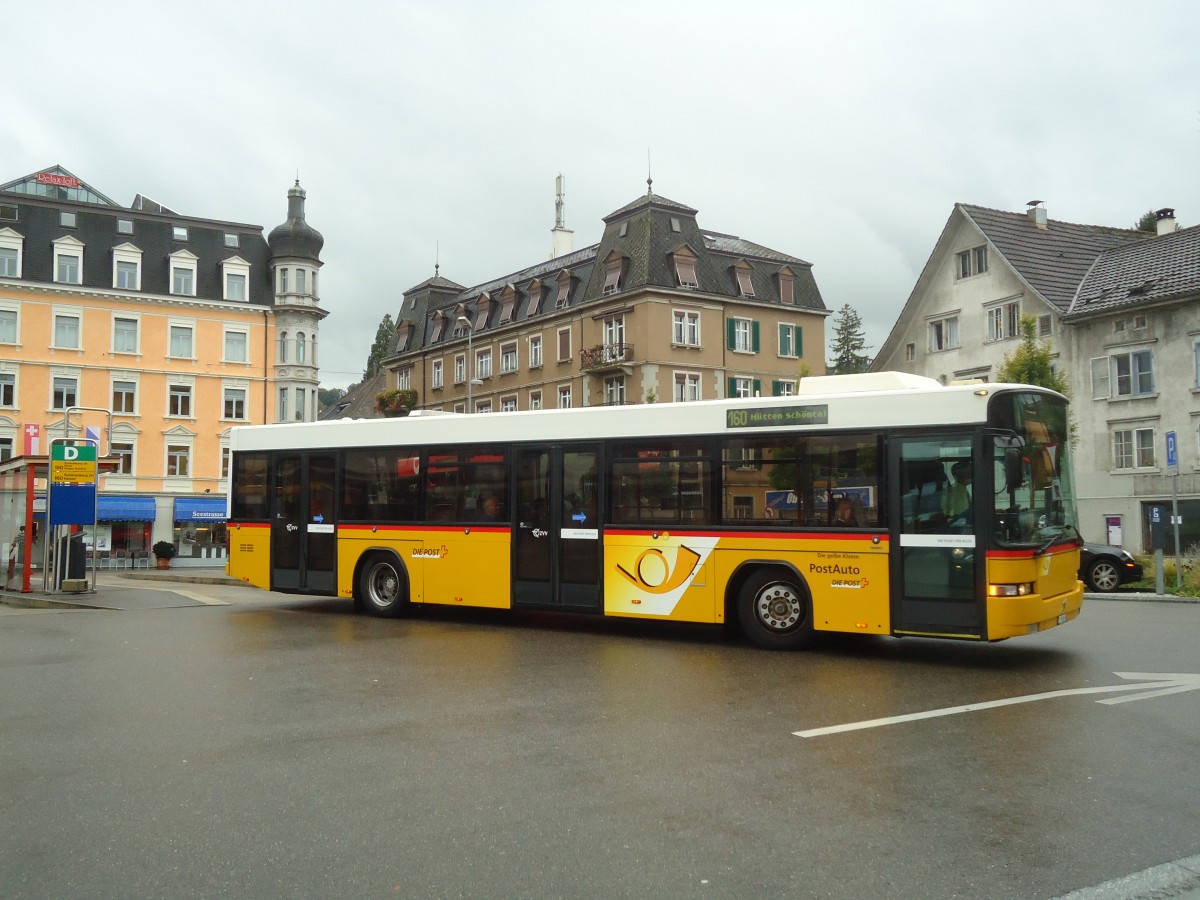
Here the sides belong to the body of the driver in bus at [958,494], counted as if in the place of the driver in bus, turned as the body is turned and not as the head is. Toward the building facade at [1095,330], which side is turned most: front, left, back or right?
left

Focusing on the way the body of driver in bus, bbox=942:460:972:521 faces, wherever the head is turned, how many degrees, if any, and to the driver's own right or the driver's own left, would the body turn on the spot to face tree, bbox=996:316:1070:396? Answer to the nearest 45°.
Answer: approximately 90° to the driver's own left

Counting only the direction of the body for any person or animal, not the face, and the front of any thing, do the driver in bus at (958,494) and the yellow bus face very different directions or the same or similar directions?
same or similar directions

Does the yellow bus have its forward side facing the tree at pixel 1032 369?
no

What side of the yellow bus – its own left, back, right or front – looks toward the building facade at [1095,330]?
left

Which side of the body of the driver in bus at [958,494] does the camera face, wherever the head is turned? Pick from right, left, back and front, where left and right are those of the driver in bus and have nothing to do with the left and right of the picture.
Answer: right

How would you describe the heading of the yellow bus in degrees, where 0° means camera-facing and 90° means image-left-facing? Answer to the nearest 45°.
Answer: approximately 315°
